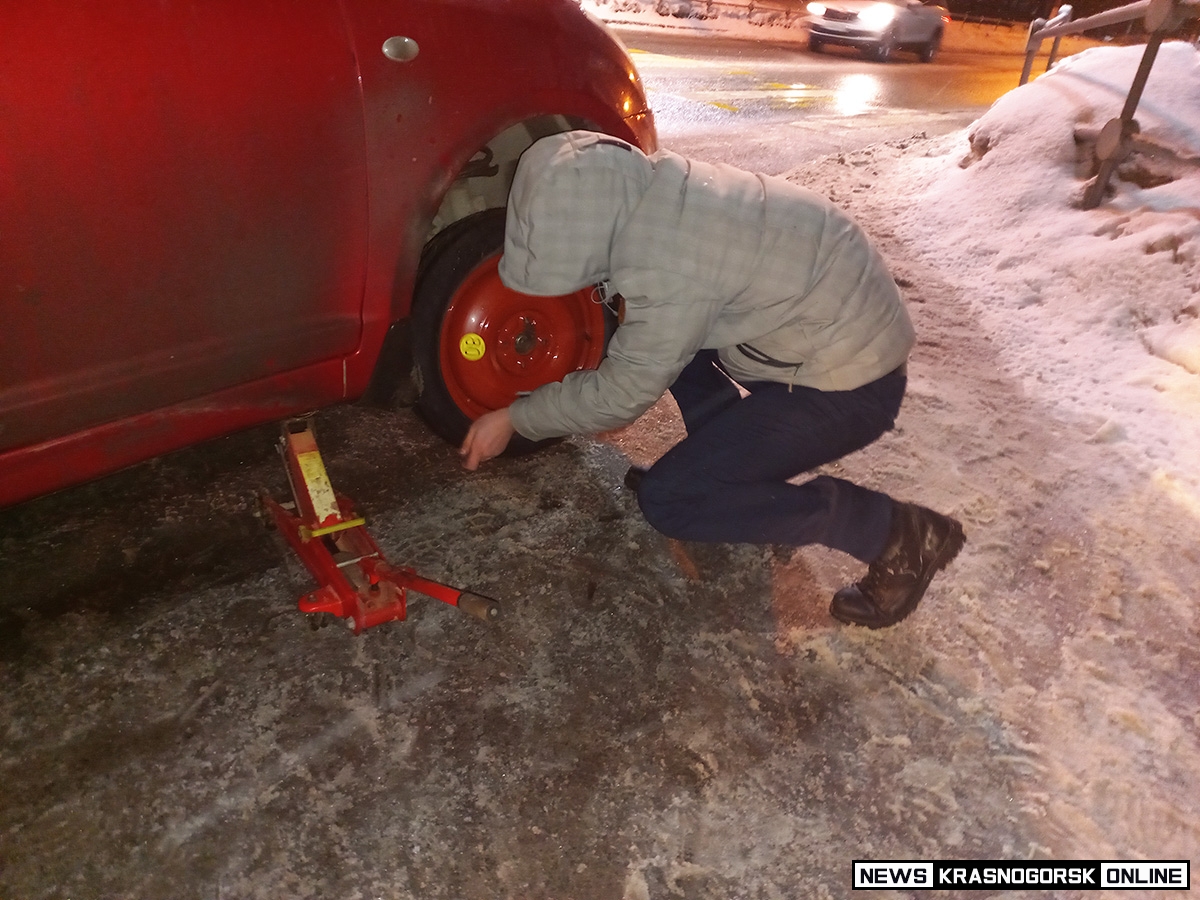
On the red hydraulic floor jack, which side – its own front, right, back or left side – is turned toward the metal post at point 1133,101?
right

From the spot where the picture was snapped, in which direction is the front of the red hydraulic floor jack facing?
facing away from the viewer and to the left of the viewer

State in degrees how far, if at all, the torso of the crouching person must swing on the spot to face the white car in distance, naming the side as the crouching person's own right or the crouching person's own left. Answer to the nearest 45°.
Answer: approximately 90° to the crouching person's own right

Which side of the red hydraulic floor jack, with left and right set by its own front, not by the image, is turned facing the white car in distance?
right

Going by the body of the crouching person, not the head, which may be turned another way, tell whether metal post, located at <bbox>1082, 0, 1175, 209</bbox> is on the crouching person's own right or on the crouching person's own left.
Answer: on the crouching person's own right

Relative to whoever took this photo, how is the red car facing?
facing away from the viewer and to the right of the viewer

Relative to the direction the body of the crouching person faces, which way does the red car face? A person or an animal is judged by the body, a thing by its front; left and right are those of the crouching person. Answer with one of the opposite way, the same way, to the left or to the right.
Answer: to the right

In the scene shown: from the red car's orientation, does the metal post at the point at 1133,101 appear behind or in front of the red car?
in front

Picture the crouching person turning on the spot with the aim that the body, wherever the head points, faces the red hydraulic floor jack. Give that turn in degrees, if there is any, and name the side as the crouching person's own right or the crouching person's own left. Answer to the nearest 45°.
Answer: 0° — they already face it

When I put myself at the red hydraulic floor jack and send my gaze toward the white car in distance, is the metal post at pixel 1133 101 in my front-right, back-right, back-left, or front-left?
front-right

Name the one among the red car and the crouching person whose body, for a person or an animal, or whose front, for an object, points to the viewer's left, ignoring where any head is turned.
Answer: the crouching person

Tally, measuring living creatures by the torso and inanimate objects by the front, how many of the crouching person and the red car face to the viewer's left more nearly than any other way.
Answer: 1

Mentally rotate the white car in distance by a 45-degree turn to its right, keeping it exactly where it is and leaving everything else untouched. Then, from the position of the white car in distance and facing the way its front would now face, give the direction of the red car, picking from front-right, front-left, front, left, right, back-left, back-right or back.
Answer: left

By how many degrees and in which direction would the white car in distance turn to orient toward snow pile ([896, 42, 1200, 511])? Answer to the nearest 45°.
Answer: approximately 45° to its left

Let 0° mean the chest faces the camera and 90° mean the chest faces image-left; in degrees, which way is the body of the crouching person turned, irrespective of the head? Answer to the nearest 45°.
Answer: approximately 90°

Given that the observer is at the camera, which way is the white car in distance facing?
facing the viewer and to the left of the viewer

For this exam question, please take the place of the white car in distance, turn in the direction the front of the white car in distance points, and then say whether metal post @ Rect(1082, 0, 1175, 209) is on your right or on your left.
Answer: on your left

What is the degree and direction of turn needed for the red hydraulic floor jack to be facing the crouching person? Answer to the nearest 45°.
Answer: approximately 135° to its right

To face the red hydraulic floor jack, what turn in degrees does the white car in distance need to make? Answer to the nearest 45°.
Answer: approximately 45° to its left
